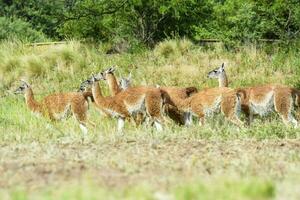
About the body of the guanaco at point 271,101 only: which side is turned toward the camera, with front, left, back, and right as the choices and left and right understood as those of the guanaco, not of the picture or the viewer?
left

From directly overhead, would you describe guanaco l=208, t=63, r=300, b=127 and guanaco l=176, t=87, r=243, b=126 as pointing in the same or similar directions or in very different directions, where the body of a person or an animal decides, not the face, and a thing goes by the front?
same or similar directions

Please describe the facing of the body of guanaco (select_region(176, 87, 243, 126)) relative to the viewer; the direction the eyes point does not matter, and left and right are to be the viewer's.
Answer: facing to the left of the viewer

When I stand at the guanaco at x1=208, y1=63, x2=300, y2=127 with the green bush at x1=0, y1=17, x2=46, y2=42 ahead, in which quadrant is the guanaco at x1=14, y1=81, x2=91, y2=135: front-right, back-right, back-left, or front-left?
front-left

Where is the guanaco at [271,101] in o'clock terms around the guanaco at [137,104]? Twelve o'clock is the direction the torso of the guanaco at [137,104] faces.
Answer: the guanaco at [271,101] is roughly at 6 o'clock from the guanaco at [137,104].

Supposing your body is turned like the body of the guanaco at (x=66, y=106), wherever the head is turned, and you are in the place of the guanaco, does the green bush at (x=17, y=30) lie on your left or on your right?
on your right

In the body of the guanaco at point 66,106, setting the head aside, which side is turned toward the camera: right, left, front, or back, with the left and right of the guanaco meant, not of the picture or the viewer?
left

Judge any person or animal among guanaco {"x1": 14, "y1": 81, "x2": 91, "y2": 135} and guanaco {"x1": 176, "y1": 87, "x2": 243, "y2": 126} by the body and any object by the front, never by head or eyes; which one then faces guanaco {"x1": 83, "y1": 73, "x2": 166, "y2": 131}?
guanaco {"x1": 176, "y1": 87, "x2": 243, "y2": 126}

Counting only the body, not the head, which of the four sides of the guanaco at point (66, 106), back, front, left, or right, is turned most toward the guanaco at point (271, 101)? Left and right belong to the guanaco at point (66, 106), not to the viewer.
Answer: back

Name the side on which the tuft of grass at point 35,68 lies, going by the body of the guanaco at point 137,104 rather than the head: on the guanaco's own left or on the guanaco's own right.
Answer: on the guanaco's own right

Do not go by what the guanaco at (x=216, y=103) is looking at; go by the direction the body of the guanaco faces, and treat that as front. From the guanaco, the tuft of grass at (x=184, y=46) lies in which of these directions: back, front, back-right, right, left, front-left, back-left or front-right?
right

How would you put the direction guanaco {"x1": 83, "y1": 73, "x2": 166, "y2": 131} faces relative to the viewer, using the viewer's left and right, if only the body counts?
facing to the left of the viewer
